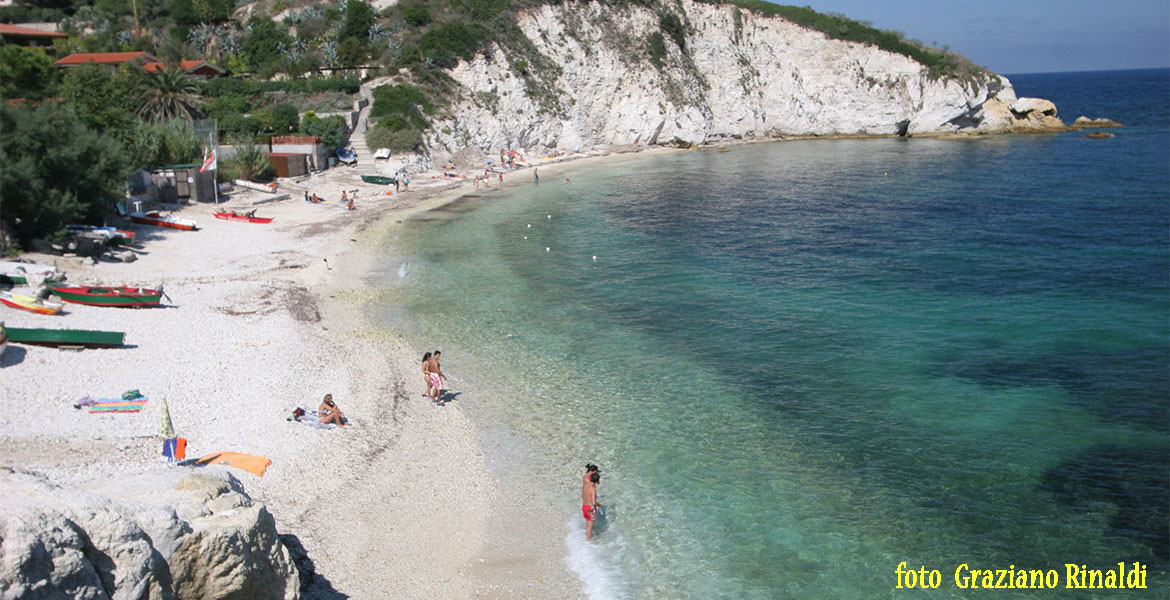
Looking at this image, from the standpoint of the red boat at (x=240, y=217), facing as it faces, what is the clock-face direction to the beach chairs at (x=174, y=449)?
The beach chairs is roughly at 3 o'clock from the red boat.

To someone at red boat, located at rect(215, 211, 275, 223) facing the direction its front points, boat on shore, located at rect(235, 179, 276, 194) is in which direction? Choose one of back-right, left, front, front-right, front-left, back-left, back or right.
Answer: left

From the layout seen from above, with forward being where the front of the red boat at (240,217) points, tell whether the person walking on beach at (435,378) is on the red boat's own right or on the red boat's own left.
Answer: on the red boat's own right

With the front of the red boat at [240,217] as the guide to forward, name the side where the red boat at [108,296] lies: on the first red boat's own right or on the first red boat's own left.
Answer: on the first red boat's own right

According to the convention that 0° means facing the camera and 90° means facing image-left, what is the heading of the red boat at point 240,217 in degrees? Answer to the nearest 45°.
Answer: approximately 270°

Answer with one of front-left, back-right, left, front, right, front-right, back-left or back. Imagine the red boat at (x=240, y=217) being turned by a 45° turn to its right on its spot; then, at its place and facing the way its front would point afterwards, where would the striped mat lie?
front-right

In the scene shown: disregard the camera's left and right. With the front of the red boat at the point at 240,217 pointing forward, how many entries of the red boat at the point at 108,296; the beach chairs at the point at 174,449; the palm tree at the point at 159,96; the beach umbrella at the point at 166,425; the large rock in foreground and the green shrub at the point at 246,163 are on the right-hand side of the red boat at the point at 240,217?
4

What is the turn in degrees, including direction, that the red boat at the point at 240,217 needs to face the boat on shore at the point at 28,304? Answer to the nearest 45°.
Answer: approximately 90° to its right
